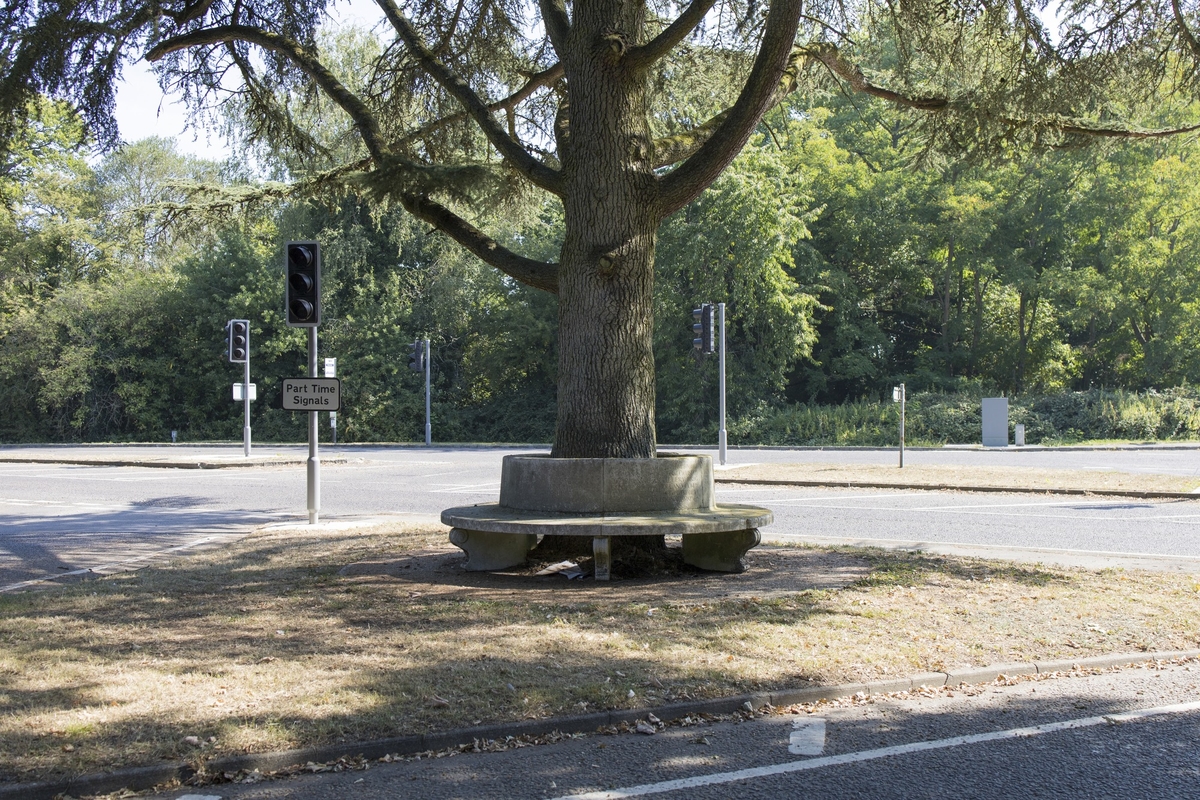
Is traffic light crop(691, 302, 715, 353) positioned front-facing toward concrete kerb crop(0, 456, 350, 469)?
yes

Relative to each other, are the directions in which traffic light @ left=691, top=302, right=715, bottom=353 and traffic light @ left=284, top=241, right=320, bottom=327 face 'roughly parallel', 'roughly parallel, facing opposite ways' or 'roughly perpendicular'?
roughly perpendicular

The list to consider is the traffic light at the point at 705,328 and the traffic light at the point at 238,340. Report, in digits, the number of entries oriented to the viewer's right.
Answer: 0

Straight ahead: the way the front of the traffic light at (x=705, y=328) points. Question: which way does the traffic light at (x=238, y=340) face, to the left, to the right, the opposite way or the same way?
to the left

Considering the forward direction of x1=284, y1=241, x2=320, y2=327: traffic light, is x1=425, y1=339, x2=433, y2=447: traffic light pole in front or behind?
behind

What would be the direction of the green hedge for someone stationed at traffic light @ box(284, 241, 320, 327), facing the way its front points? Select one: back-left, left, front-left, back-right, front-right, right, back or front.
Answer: back

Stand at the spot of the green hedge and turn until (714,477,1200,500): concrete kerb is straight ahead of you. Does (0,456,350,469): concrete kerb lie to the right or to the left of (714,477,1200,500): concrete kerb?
right

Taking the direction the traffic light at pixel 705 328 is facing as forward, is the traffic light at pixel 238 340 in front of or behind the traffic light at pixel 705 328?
in front

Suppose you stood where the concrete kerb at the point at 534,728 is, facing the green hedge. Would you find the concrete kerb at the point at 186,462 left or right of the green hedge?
left

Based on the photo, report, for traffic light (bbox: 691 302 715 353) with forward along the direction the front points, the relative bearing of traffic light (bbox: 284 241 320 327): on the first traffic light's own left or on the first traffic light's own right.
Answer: on the first traffic light's own left

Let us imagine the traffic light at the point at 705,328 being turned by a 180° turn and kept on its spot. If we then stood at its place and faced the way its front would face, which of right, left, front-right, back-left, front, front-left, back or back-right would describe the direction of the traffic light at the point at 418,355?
back-left

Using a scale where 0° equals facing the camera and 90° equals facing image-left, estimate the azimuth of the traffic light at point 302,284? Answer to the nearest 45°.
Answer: approximately 45°

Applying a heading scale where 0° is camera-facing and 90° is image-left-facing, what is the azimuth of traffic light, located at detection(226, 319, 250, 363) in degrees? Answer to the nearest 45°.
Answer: approximately 45°

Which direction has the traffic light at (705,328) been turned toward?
to the viewer's left

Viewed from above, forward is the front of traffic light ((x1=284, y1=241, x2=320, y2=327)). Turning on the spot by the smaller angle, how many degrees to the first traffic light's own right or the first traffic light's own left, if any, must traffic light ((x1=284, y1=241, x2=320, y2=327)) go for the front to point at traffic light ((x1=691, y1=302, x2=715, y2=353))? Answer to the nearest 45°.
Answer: approximately 180°

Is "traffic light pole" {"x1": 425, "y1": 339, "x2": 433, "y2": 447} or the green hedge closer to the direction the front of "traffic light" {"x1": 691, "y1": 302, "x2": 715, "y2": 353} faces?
the traffic light pole

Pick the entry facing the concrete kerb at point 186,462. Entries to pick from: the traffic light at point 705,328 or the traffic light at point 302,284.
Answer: the traffic light at point 705,328
